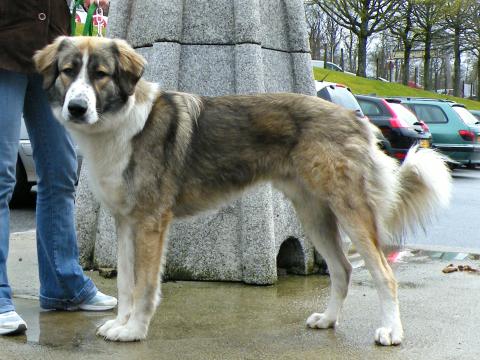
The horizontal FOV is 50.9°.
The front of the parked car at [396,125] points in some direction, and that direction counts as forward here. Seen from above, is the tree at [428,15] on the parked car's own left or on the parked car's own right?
on the parked car's own right

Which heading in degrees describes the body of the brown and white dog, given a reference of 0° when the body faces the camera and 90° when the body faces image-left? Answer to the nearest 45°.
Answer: approximately 90°

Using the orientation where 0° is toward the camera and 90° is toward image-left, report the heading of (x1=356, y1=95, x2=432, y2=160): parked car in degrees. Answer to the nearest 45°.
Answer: approximately 135°

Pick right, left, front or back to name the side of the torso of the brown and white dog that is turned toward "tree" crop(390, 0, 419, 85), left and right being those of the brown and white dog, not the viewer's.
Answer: right

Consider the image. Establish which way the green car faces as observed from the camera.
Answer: facing away from the viewer and to the left of the viewer

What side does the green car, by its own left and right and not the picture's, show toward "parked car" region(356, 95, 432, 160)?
left

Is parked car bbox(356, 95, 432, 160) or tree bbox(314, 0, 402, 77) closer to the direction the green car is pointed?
the tree
